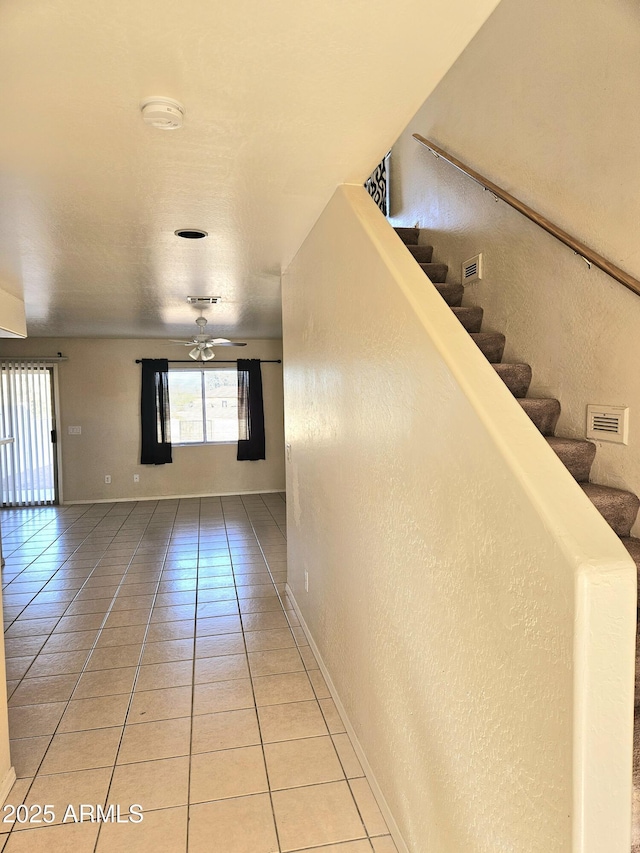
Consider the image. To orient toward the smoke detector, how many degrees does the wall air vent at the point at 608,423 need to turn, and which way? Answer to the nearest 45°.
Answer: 0° — it already faces it

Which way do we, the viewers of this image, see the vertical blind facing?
facing the viewer

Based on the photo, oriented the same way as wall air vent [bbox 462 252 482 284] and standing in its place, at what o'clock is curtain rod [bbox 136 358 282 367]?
The curtain rod is roughly at 3 o'clock from the wall air vent.

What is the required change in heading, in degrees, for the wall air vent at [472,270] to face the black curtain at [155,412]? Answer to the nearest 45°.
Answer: approximately 90° to its right

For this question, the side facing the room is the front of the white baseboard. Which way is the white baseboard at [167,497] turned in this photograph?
toward the camera

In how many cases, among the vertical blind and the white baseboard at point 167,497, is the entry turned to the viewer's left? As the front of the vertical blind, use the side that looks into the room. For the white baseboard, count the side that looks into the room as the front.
0

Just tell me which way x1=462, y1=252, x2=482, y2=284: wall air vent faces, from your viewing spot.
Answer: facing the viewer and to the left of the viewer

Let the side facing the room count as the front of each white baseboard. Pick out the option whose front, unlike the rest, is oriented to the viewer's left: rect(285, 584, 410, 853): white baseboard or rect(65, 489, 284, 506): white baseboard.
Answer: rect(285, 584, 410, 853): white baseboard

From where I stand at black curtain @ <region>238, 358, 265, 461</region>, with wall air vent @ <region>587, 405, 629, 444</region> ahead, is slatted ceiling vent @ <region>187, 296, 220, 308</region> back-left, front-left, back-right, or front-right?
front-right

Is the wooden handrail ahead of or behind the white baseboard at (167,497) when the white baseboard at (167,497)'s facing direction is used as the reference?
ahead

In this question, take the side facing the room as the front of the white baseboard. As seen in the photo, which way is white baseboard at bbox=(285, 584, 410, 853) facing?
to the viewer's left

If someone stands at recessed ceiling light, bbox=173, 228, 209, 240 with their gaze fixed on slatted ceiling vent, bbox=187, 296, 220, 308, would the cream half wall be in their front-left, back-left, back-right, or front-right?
back-right

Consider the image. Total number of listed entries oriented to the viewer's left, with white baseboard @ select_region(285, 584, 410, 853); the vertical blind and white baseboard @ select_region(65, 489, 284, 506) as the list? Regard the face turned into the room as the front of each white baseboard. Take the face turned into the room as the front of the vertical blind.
1
